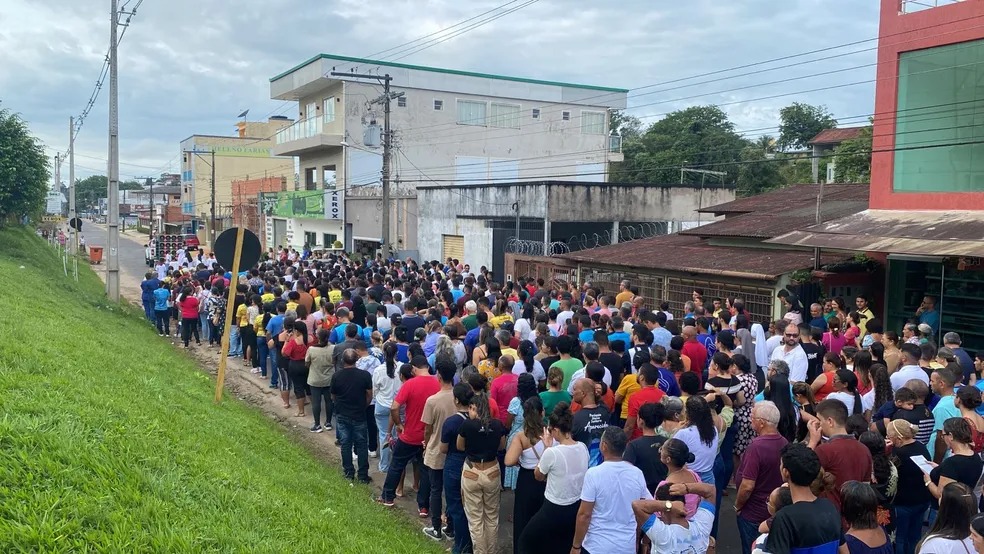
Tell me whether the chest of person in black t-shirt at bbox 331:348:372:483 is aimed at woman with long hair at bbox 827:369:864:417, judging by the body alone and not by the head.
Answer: no

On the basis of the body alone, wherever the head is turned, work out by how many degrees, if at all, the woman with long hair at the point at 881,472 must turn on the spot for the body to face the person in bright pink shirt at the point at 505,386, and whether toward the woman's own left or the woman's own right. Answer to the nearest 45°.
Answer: approximately 45° to the woman's own left

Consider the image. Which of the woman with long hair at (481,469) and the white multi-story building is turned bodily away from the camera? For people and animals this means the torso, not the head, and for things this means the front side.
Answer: the woman with long hair

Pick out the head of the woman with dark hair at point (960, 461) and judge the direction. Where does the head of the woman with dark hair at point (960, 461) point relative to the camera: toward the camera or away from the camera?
away from the camera

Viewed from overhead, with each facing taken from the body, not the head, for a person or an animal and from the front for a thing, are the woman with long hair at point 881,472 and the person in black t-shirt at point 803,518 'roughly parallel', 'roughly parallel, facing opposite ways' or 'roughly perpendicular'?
roughly parallel

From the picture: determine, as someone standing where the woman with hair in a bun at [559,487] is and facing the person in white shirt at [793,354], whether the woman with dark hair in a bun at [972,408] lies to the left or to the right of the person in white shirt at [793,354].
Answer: right

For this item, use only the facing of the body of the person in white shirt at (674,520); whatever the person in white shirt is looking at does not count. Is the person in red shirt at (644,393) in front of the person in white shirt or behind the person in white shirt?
in front

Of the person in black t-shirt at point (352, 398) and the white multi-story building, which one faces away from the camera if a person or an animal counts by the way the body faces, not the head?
the person in black t-shirt

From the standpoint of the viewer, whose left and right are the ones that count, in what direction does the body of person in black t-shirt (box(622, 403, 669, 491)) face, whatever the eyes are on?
facing away from the viewer and to the left of the viewer

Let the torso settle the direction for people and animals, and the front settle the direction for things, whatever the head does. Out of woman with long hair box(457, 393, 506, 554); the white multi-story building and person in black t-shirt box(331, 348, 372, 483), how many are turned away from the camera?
2

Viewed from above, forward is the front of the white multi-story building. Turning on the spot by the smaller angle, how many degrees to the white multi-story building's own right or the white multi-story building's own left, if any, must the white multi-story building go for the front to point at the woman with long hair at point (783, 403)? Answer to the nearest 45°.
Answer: approximately 45° to the white multi-story building's own left

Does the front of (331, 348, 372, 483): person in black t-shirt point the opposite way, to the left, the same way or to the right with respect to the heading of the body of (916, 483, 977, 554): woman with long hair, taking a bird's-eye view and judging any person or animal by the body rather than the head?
the same way

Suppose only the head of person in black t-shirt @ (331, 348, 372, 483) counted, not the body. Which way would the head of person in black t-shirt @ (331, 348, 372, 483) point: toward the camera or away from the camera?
away from the camera

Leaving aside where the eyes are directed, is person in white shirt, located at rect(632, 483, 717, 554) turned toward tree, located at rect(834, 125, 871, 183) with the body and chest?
no

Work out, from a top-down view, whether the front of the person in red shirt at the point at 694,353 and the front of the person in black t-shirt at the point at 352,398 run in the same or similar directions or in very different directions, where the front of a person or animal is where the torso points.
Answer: same or similar directions

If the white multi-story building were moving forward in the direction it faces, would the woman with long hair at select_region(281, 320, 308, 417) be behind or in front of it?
in front

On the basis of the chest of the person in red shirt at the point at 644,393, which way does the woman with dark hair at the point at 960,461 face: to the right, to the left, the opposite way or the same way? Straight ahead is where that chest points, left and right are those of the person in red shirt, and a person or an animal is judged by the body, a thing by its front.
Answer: the same way
